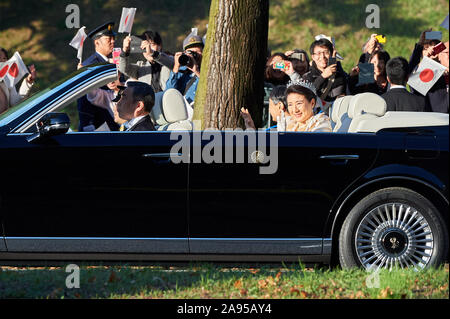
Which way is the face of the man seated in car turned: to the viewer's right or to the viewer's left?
to the viewer's left

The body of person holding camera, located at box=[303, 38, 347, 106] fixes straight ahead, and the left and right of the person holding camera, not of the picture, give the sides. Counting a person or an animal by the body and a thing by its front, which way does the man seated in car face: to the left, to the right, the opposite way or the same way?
to the right

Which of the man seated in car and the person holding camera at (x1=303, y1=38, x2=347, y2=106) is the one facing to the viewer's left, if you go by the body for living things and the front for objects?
the man seated in car

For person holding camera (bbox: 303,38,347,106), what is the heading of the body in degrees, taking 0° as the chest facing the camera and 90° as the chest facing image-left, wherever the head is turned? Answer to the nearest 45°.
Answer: approximately 0°

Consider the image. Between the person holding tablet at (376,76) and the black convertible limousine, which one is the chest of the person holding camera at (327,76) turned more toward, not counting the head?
the black convertible limousine

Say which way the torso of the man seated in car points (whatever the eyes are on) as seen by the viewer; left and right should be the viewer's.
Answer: facing to the left of the viewer

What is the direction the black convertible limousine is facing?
to the viewer's left

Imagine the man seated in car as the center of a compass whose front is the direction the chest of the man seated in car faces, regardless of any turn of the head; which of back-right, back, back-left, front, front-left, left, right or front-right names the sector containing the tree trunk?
back-right

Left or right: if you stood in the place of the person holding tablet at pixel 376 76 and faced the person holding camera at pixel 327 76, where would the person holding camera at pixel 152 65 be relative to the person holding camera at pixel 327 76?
right

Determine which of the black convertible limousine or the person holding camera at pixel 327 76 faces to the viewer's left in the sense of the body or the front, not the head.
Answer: the black convertible limousine

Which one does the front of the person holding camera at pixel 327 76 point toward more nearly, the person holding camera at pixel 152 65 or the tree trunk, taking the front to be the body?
the tree trunk

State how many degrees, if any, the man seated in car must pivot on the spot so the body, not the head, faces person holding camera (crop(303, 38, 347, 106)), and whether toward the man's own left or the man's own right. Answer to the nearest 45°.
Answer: approximately 135° to the man's own right
